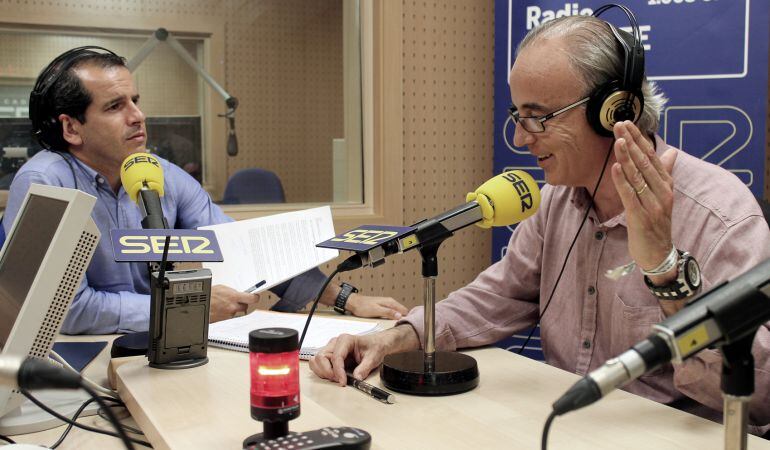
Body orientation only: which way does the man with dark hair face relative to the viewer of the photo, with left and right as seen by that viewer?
facing the viewer and to the right of the viewer

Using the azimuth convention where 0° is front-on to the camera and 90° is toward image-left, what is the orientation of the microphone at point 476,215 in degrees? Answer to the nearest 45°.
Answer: approximately 270°

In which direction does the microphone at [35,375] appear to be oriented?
to the viewer's left

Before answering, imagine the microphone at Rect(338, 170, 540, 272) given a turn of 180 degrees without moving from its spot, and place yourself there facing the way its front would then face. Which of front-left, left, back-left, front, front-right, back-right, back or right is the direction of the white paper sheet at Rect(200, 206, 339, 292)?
front-right

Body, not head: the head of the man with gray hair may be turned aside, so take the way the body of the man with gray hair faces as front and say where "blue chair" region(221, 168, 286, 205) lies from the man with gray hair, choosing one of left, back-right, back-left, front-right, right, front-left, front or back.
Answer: right

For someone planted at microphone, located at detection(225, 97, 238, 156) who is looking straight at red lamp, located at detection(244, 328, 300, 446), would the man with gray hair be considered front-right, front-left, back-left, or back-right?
front-left

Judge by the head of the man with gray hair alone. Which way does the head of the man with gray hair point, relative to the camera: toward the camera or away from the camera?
toward the camera

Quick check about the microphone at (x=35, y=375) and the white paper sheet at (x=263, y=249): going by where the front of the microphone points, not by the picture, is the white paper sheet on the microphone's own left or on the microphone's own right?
on the microphone's own right

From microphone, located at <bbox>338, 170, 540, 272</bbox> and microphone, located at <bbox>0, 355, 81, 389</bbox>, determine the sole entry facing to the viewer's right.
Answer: microphone, located at <bbox>338, 170, 540, 272</bbox>

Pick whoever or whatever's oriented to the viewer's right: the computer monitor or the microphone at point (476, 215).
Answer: the microphone
